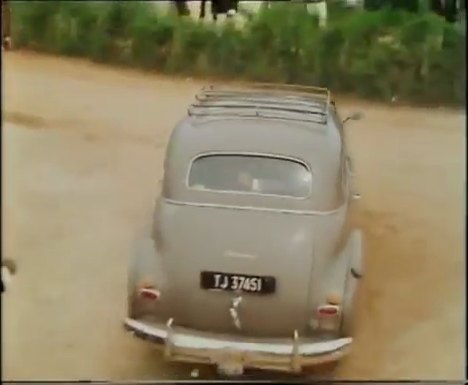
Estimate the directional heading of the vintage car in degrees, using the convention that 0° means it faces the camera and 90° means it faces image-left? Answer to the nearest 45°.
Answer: approximately 180°
